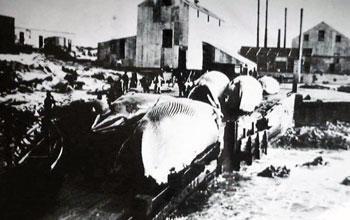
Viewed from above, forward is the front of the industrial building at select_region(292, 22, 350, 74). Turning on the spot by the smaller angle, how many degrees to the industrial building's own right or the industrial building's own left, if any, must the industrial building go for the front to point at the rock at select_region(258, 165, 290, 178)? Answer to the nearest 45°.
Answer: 0° — it already faces it

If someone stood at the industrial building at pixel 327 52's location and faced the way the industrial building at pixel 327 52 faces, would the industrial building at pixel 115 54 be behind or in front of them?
in front

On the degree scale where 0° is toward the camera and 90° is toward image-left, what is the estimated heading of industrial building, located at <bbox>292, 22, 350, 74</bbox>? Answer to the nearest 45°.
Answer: approximately 0°

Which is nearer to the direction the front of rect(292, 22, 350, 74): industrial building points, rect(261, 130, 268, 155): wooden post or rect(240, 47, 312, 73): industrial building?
the wooden post

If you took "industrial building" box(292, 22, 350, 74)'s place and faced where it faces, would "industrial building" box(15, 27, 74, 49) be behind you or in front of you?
in front

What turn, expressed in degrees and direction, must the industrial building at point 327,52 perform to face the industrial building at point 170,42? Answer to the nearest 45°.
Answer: approximately 45° to its right
